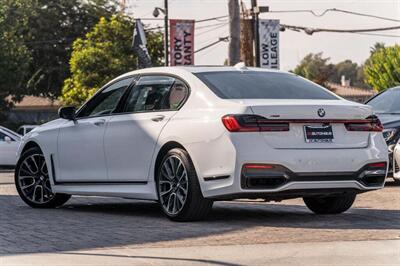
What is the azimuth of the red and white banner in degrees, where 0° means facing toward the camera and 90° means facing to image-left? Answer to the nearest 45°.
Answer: approximately 0°

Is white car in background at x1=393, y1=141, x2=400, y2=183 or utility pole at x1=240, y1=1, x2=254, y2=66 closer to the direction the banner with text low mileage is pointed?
the white car in background

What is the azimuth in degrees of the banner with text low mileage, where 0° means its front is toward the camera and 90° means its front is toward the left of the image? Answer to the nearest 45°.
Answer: approximately 0°

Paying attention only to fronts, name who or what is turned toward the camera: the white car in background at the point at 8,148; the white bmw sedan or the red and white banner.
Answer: the red and white banner

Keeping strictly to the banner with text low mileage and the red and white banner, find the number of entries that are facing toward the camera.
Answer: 2

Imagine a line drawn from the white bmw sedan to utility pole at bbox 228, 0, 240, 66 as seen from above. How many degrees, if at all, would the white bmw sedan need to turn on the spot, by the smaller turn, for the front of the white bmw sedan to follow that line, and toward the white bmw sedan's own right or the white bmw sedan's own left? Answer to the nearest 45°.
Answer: approximately 45° to the white bmw sedan's own right

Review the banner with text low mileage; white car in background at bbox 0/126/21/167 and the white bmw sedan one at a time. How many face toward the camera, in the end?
1

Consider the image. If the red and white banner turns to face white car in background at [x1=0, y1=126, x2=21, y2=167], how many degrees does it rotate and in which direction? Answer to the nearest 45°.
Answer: approximately 45° to its right
